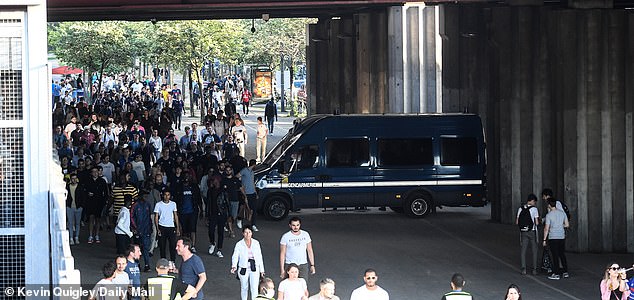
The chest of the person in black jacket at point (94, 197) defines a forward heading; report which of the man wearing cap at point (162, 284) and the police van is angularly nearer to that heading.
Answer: the man wearing cap

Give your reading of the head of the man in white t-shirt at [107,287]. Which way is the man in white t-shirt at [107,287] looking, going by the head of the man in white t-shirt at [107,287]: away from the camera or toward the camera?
away from the camera

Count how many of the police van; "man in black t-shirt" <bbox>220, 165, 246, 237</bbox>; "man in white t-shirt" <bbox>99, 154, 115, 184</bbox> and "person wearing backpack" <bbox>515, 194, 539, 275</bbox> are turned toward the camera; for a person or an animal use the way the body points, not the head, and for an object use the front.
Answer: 2

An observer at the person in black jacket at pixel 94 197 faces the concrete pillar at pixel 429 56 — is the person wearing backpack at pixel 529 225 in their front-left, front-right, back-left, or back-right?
front-right

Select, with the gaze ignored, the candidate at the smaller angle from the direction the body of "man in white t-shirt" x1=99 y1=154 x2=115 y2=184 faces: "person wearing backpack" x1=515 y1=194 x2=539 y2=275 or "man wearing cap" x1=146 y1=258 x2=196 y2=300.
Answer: the man wearing cap

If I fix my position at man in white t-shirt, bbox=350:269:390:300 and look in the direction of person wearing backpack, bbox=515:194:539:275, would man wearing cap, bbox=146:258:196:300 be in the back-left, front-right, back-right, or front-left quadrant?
back-left

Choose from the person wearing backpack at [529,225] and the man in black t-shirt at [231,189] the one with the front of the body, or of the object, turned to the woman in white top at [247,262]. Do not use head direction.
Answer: the man in black t-shirt

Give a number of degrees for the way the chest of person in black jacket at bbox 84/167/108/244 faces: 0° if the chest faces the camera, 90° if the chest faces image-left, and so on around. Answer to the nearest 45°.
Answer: approximately 0°

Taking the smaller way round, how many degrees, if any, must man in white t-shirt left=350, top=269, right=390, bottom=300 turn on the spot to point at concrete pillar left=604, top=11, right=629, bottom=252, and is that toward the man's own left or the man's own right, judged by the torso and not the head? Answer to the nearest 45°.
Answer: approximately 135° to the man's own left

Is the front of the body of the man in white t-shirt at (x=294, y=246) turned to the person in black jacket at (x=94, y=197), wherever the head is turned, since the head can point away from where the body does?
no

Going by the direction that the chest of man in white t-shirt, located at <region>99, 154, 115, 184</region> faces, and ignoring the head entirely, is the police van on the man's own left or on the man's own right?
on the man's own left

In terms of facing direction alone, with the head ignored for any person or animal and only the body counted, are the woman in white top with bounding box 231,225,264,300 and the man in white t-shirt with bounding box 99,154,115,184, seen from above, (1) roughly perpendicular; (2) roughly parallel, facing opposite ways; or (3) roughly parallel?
roughly parallel

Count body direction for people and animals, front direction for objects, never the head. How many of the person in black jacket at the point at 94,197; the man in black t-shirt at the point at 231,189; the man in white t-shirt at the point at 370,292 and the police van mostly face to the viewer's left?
1

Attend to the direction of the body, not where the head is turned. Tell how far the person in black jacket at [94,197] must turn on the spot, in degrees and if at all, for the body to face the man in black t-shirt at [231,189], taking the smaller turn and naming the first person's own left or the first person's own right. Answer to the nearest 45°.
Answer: approximately 90° to the first person's own left

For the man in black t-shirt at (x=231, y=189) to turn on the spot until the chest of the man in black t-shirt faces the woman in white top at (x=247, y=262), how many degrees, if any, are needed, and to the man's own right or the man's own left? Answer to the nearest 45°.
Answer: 0° — they already face them

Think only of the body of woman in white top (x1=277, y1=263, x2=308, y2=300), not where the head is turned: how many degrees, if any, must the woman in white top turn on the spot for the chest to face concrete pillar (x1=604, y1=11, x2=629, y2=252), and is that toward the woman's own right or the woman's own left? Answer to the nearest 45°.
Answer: approximately 135° to the woman's own left
